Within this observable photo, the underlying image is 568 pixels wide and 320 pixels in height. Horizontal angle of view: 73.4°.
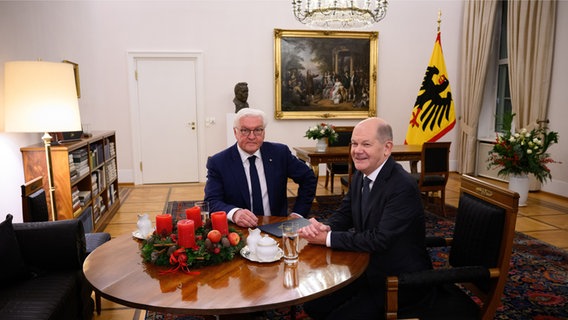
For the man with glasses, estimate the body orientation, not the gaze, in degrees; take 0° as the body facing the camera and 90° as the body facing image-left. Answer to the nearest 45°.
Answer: approximately 0°

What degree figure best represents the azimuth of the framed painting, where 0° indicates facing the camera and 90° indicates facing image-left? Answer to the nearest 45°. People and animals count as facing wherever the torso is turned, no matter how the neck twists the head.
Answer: approximately 0°

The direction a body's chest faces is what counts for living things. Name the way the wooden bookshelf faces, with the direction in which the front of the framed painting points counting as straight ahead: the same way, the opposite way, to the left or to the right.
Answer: to the left

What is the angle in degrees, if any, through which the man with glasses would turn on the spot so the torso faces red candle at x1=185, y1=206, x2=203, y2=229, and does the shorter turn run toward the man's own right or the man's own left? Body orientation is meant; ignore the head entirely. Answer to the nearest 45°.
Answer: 0° — they already face it

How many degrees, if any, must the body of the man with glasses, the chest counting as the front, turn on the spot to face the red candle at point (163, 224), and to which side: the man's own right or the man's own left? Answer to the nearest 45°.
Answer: approximately 45° to the man's own right

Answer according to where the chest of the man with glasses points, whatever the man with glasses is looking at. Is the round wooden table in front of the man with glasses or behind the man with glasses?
in front

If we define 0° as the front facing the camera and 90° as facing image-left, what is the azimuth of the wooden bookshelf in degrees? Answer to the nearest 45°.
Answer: approximately 315°

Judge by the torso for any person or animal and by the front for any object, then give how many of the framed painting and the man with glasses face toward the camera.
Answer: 2

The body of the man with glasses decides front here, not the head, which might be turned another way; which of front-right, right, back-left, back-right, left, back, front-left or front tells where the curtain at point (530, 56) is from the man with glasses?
back-left

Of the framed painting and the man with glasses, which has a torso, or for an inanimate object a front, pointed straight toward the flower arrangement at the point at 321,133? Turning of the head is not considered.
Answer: the framed painting

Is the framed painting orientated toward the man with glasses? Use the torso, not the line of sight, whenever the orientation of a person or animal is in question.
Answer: yes

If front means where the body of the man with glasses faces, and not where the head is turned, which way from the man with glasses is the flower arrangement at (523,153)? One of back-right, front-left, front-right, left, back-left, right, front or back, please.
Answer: back-left

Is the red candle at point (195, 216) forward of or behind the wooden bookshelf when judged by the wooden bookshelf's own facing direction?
forward
